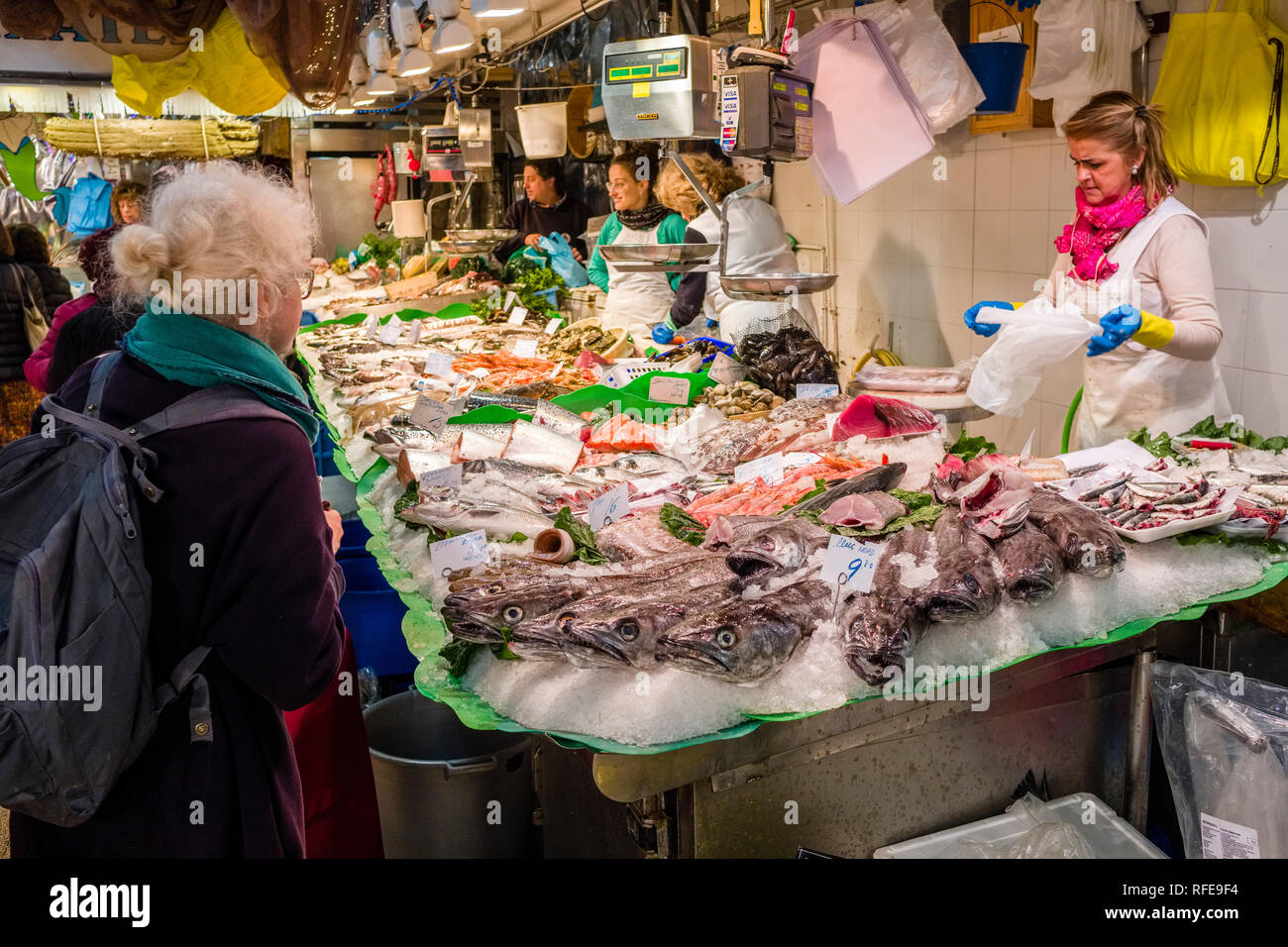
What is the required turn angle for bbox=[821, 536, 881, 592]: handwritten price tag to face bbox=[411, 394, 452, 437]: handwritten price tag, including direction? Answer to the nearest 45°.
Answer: approximately 135° to its right

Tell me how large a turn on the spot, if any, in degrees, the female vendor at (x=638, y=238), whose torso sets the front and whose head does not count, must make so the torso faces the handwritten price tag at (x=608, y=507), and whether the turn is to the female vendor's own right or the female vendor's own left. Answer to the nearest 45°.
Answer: approximately 45° to the female vendor's own left

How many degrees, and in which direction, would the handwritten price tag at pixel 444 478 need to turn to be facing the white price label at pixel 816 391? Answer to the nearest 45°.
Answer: approximately 135° to its left

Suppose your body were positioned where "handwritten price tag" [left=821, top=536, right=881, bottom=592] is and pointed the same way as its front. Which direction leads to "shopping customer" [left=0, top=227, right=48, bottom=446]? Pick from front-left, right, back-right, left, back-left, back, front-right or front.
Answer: back-right

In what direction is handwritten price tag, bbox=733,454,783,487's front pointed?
toward the camera

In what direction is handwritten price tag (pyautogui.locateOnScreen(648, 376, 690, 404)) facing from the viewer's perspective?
toward the camera

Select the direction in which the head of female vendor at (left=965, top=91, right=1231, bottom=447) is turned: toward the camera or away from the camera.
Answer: toward the camera

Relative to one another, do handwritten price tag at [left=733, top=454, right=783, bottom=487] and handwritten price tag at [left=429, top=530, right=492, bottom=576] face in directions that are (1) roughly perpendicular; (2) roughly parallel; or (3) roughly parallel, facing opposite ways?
roughly parallel

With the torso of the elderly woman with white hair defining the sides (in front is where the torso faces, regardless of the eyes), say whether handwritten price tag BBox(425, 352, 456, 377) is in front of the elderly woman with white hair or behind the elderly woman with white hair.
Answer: in front

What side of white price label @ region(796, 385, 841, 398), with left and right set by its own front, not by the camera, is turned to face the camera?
front

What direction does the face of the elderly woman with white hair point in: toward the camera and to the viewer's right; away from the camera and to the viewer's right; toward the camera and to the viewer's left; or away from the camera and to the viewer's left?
away from the camera and to the viewer's right

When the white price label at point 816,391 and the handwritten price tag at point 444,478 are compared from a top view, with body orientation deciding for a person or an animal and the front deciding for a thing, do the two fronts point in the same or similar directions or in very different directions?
same or similar directions
